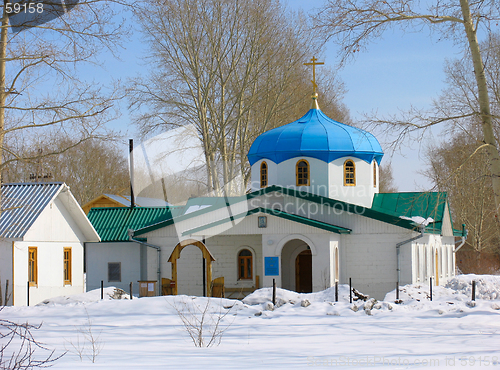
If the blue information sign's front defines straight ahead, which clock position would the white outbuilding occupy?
The white outbuilding is roughly at 3 o'clock from the blue information sign.

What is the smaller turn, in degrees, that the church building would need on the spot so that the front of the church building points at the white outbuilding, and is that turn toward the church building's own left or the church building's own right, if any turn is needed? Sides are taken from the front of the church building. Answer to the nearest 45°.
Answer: approximately 90° to the church building's own right

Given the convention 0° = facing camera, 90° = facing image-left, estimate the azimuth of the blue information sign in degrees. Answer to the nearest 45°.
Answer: approximately 0°
